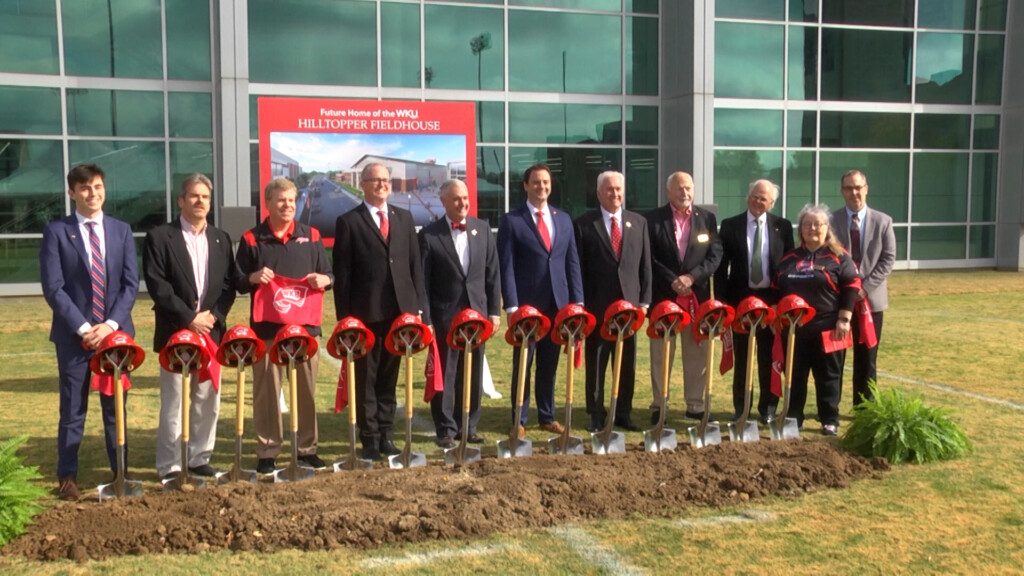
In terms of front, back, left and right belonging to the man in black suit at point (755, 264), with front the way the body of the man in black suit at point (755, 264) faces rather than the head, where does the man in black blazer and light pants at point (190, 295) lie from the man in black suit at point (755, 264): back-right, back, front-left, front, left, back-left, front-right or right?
front-right

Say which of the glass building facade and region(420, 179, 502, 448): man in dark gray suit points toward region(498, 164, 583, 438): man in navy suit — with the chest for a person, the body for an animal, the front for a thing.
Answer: the glass building facade

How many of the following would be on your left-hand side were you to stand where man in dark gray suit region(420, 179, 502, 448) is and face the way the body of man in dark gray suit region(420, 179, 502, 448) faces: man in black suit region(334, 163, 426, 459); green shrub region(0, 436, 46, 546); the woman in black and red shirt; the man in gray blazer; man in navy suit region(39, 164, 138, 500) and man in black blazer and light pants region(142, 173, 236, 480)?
2

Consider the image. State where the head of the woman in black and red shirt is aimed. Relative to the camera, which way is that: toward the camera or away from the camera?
toward the camera

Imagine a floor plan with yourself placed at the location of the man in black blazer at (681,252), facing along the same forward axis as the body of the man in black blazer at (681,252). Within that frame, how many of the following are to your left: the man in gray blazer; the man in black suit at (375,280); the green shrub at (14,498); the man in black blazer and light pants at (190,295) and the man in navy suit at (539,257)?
1

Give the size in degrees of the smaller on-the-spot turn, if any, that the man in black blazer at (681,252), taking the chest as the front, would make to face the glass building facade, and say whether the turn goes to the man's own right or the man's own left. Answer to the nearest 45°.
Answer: approximately 180°

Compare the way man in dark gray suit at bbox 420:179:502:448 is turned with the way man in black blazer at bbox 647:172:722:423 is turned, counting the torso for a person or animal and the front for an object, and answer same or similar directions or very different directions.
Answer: same or similar directions

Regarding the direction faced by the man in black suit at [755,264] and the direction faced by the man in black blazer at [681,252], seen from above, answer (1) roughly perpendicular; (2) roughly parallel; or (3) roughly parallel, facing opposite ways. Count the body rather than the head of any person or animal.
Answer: roughly parallel

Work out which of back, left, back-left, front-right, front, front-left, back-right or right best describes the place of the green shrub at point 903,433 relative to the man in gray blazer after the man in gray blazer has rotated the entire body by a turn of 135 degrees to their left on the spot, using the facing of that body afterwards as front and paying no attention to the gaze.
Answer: right

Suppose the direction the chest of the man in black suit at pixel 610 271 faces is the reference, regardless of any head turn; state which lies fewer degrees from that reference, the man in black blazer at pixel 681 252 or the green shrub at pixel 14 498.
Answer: the green shrub

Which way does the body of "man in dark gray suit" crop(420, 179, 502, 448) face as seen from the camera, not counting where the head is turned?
toward the camera

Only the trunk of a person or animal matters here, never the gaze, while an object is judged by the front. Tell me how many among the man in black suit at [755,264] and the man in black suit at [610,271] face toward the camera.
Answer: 2

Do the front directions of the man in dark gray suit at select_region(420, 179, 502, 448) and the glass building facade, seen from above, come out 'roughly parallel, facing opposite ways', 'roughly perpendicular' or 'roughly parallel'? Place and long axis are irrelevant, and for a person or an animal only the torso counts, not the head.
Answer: roughly parallel

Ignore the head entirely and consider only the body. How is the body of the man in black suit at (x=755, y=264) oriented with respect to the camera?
toward the camera

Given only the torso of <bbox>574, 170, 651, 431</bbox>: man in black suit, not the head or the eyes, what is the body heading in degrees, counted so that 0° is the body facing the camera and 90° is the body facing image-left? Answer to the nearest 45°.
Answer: approximately 0°

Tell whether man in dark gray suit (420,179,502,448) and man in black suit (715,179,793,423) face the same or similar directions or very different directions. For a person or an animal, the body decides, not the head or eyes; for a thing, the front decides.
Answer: same or similar directions

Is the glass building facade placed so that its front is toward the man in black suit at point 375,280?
yes
